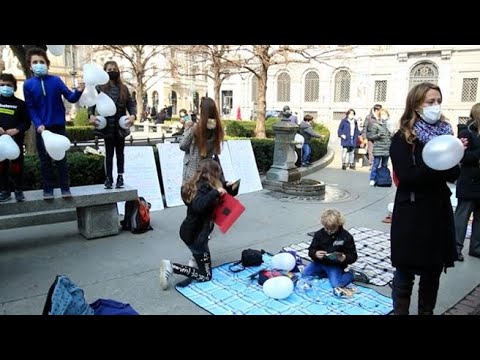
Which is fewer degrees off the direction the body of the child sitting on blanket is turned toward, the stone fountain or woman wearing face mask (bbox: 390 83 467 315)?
the woman wearing face mask

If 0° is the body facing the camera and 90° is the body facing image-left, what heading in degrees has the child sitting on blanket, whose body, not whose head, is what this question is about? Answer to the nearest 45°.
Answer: approximately 0°

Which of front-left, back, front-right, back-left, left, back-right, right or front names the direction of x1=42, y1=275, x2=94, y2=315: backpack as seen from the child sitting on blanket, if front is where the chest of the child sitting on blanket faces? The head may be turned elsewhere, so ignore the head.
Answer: front-right

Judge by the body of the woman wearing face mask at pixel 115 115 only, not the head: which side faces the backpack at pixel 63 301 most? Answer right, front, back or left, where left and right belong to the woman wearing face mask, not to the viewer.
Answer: front

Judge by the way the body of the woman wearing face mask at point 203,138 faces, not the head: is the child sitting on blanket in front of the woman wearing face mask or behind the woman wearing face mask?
behind

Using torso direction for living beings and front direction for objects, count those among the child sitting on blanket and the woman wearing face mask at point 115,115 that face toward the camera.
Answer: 2

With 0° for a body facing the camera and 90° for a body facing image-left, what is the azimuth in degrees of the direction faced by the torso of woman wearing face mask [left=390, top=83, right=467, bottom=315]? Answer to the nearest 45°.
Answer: approximately 315°

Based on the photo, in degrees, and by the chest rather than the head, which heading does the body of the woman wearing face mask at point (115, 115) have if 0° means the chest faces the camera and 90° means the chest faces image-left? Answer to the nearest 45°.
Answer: approximately 0°
